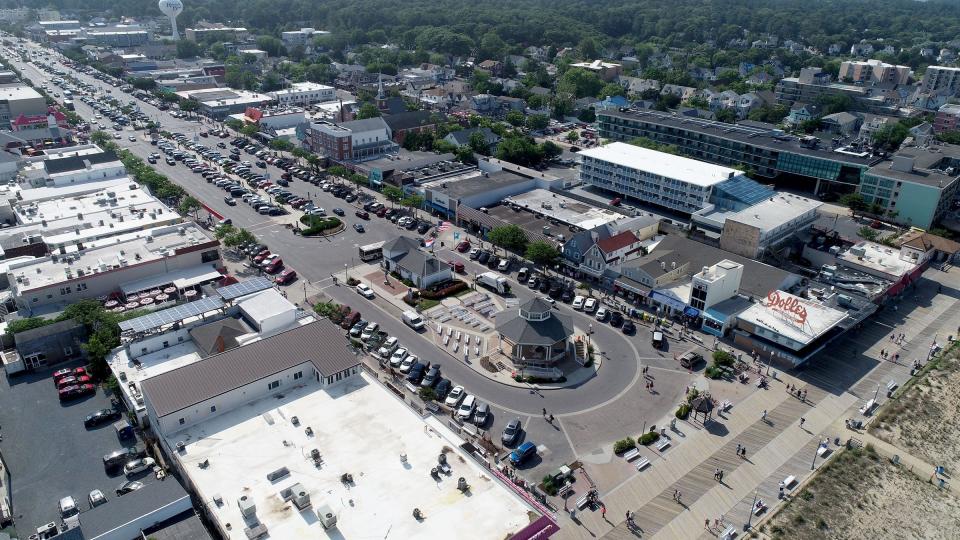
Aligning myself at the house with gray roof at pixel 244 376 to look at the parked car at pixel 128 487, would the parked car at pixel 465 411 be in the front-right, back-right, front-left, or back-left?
back-left

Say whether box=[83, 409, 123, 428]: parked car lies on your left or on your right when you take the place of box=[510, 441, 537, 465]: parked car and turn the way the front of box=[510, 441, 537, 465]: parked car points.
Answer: on your right

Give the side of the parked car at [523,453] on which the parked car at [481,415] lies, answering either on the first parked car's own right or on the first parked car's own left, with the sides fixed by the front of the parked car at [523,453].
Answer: on the first parked car's own right

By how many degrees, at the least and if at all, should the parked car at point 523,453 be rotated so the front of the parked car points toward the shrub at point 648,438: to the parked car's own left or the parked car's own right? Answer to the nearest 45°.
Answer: approximately 135° to the parked car's own left

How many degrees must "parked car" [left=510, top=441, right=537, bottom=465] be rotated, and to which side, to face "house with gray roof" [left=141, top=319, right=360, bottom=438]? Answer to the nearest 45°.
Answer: approximately 45° to its right

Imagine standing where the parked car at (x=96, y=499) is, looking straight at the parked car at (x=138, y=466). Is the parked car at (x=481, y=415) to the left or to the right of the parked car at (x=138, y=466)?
right

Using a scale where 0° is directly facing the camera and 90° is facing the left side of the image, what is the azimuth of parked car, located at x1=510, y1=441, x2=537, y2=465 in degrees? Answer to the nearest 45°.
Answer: approximately 45°

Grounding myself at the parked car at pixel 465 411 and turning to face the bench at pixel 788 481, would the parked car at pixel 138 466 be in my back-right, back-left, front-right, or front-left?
back-right

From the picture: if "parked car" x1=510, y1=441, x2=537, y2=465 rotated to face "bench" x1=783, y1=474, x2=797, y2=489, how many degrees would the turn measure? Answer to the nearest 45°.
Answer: approximately 135° to its left

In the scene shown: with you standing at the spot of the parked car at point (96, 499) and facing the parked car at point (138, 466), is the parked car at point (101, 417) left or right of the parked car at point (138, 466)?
left

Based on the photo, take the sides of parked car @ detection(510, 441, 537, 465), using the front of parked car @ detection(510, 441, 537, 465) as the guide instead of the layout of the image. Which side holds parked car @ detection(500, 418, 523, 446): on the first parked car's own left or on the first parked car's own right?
on the first parked car's own right
